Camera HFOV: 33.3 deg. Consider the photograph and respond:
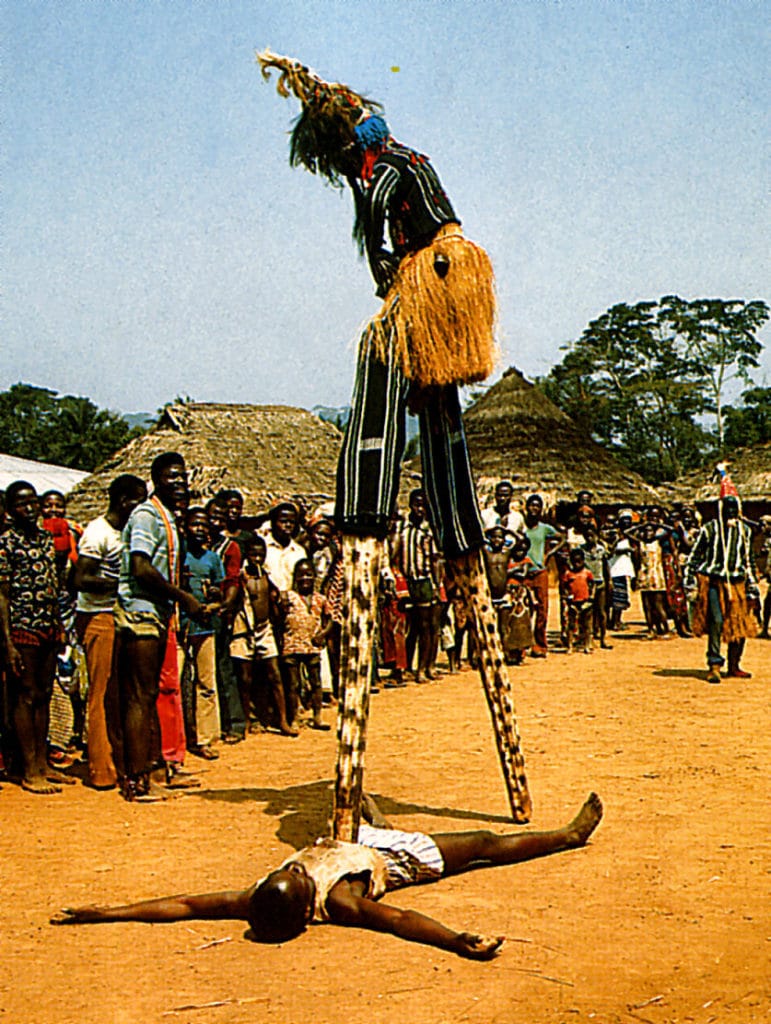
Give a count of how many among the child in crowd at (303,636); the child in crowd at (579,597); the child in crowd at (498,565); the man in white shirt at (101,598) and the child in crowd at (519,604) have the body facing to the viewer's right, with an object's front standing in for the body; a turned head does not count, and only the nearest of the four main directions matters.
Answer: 1

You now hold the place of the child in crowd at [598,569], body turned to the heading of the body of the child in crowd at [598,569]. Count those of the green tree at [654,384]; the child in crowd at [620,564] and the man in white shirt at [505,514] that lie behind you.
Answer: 2

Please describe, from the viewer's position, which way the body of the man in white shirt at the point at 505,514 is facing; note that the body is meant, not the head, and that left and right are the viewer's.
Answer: facing the viewer

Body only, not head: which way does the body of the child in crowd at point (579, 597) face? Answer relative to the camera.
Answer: toward the camera

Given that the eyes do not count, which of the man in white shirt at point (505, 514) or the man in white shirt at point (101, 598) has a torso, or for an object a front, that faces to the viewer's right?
the man in white shirt at point (101, 598)

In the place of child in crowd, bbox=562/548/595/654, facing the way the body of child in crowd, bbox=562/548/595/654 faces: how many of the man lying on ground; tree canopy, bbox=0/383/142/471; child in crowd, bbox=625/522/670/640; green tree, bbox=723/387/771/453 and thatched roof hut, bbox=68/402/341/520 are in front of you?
1

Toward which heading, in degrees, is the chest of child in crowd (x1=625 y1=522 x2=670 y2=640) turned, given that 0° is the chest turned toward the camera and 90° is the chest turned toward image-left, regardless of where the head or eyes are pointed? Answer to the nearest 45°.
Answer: approximately 0°

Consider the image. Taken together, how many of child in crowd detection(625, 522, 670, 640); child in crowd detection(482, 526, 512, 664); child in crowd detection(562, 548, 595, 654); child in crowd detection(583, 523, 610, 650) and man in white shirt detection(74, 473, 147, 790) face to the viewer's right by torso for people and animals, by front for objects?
1

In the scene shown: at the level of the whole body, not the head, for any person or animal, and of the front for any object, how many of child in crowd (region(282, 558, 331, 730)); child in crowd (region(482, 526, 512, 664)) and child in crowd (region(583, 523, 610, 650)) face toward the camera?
3

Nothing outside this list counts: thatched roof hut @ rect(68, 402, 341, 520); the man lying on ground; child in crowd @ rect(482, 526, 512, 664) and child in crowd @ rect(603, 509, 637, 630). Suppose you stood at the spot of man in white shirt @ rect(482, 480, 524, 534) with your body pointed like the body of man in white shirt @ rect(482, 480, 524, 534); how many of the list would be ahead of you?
2

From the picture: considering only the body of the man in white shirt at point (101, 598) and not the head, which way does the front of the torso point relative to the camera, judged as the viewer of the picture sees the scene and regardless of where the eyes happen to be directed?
to the viewer's right

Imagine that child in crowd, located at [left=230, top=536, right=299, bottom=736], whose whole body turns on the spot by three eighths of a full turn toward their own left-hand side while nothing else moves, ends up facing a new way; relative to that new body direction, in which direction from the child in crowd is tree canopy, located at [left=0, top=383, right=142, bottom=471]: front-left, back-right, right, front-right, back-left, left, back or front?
front

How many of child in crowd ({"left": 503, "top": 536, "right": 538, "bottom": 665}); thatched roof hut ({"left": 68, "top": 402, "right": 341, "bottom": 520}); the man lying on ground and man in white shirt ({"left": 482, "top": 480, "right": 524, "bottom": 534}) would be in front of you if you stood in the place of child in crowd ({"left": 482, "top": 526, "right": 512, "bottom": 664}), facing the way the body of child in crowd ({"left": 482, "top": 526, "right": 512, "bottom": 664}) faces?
1
